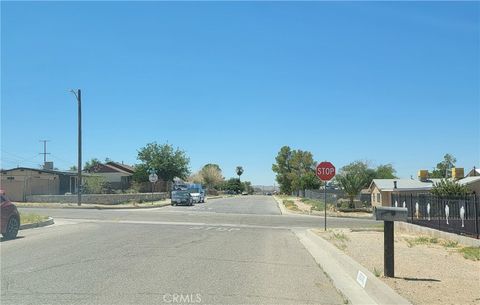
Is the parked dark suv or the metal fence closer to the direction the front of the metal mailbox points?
the parked dark suv

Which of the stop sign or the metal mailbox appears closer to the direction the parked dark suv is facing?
the metal mailbox

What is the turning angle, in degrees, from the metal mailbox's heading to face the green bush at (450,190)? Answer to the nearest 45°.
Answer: approximately 90° to its right

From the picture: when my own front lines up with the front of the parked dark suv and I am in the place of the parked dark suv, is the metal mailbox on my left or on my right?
on my left

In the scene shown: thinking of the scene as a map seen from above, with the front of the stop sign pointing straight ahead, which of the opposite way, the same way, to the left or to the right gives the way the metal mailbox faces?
to the right

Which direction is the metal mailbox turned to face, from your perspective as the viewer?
facing to the left of the viewer

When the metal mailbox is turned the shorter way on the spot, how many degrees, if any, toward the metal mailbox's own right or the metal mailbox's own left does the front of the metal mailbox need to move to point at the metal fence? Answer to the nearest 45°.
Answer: approximately 90° to the metal mailbox's own right

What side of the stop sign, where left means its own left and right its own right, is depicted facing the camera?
front

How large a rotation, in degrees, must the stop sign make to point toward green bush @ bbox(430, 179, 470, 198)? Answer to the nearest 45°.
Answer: approximately 135° to its left

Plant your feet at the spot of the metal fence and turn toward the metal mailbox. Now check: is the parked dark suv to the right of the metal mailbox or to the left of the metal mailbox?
right

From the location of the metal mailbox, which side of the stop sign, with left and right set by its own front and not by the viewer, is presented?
front
